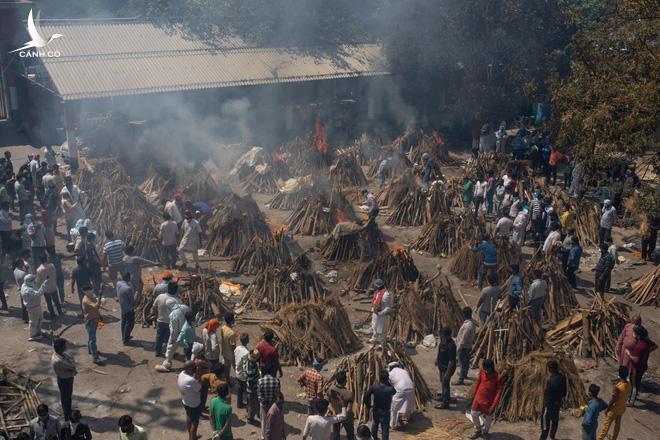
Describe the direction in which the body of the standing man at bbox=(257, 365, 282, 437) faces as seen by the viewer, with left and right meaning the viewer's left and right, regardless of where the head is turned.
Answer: facing away from the viewer

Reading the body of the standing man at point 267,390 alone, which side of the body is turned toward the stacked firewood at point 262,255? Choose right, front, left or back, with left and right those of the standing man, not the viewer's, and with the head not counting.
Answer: front

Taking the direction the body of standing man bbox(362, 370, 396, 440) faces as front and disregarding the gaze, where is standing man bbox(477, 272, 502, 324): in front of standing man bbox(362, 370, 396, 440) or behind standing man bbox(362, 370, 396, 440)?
in front

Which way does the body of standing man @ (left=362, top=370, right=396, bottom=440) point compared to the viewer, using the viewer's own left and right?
facing away from the viewer

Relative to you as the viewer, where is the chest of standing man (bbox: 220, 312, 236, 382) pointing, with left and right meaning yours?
facing away from the viewer and to the right of the viewer

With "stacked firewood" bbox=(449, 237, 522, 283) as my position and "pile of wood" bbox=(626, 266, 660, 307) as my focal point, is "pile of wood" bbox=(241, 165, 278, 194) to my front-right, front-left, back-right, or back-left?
back-left

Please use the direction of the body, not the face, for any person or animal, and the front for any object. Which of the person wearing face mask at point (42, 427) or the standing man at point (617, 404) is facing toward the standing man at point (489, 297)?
the standing man at point (617, 404)

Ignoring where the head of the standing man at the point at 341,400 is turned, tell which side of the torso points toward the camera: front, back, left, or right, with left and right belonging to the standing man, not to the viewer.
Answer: back

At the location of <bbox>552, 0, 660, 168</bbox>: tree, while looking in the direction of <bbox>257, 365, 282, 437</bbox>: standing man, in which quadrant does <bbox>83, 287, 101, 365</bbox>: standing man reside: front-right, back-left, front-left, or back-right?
front-right

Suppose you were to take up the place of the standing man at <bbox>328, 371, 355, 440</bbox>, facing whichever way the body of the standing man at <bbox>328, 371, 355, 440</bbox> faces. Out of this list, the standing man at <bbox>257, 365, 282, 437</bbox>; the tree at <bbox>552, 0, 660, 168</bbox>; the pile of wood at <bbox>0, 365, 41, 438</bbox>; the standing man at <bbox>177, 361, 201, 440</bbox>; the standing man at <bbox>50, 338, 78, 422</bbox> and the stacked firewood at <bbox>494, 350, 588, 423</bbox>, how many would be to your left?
4
